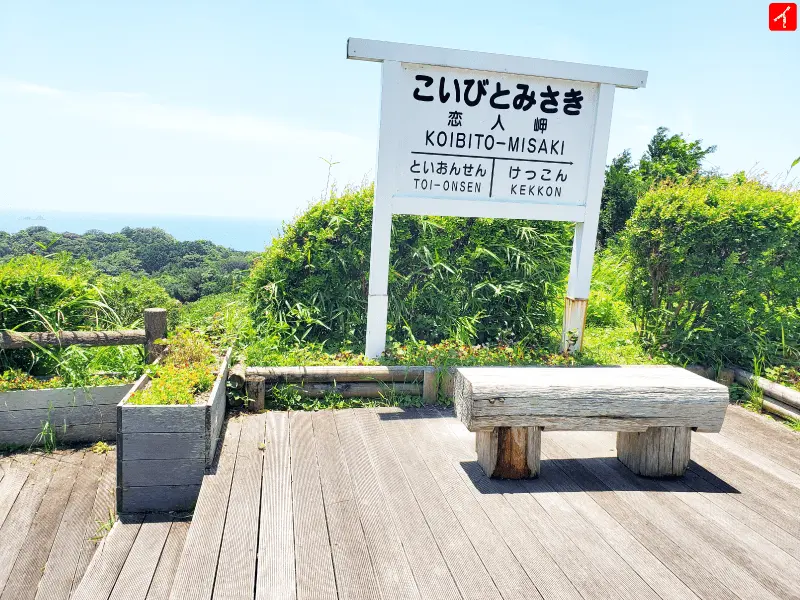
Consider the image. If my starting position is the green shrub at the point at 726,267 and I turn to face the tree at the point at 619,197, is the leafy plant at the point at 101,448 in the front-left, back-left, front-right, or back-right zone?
back-left

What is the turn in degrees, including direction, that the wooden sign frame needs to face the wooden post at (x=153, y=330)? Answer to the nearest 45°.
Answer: approximately 90° to its right

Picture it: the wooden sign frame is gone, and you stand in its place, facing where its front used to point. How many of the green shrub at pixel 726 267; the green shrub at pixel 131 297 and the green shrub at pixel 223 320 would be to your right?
2

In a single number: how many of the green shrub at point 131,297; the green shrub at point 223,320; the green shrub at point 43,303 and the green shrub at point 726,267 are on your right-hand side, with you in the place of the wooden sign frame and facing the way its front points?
3

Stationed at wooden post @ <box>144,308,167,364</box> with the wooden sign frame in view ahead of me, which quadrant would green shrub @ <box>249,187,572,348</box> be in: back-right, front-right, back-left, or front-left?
front-left

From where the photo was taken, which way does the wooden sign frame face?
toward the camera

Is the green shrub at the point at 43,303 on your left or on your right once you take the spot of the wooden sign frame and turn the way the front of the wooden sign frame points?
on your right

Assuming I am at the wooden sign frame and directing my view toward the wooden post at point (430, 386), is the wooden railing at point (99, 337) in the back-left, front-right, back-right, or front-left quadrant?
front-right

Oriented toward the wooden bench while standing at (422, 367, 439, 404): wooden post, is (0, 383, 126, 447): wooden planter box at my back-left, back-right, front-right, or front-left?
back-right

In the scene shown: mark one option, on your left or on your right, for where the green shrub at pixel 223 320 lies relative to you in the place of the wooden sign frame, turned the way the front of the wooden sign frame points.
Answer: on your right

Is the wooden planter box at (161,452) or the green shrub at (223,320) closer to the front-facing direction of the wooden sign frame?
the wooden planter box

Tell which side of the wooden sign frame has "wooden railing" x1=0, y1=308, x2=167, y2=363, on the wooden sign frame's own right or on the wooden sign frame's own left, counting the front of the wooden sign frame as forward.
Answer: on the wooden sign frame's own right

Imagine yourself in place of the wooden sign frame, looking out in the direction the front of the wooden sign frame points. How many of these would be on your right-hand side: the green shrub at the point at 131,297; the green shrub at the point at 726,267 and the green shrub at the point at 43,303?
2
